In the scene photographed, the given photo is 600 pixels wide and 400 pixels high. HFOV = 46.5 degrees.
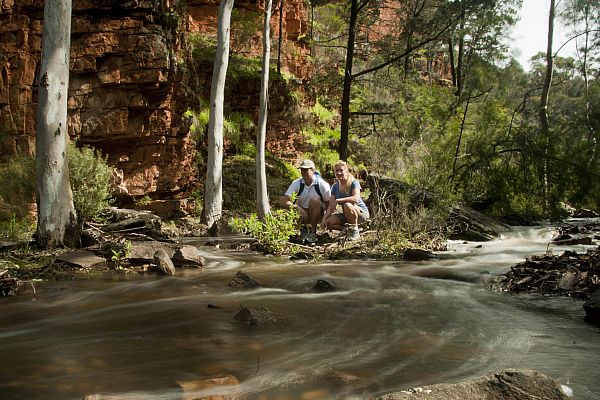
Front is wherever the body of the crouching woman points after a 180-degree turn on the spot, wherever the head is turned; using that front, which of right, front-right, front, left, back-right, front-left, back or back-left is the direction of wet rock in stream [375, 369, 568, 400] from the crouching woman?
back-right

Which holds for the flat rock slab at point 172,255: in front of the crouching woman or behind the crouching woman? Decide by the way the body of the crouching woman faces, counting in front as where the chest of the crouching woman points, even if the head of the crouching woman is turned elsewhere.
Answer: in front

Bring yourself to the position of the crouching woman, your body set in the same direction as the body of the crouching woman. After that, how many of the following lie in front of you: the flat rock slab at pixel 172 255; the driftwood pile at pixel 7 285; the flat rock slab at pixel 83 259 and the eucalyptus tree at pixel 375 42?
3

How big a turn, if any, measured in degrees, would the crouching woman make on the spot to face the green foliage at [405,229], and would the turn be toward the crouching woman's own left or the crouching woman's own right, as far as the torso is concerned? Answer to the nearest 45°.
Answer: approximately 135° to the crouching woman's own left

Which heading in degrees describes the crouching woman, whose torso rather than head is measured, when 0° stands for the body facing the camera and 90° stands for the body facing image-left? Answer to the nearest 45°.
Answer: approximately 45°

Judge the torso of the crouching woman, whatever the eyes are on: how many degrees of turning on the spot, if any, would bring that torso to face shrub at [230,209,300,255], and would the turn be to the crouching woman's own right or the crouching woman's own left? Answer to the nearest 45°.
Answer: approximately 45° to the crouching woman's own right

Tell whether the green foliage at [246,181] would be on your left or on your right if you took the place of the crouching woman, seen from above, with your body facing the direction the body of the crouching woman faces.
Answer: on your right

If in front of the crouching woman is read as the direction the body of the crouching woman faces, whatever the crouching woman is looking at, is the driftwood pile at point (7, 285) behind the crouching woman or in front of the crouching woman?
in front

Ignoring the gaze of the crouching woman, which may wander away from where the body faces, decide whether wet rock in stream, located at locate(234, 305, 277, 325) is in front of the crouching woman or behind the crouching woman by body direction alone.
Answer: in front

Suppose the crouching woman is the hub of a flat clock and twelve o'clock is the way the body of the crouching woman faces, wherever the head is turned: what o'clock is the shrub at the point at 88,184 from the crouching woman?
The shrub is roughly at 2 o'clock from the crouching woman.

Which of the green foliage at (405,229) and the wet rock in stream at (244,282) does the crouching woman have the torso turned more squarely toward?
the wet rock in stream

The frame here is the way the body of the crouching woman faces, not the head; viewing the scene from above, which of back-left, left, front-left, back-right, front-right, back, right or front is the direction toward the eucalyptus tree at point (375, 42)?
back-right
